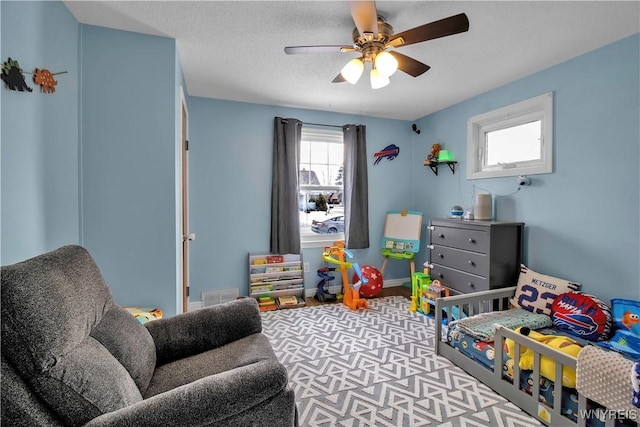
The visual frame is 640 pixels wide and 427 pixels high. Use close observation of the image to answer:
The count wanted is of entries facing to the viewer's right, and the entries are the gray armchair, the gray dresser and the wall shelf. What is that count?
1

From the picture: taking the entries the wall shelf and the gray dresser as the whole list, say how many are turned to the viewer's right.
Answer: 0

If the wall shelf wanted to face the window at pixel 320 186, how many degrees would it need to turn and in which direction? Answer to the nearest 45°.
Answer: approximately 45° to its right

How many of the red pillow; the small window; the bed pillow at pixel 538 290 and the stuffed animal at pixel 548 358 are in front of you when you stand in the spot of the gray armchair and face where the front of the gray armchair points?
4

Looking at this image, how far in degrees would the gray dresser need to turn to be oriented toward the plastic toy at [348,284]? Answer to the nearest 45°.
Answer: approximately 45° to its right

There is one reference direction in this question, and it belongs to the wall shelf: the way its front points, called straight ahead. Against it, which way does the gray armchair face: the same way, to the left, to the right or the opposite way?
the opposite way

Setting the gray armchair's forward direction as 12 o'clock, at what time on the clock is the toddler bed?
The toddler bed is roughly at 12 o'clock from the gray armchair.

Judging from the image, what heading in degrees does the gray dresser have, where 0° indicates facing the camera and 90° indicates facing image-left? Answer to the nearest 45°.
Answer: approximately 45°

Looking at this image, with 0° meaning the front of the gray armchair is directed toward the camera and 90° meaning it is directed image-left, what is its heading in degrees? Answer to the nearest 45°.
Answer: approximately 270°

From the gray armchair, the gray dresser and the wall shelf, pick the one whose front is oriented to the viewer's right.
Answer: the gray armchair

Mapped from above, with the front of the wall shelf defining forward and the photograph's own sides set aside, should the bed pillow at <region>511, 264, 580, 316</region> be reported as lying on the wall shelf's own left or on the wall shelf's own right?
on the wall shelf's own left

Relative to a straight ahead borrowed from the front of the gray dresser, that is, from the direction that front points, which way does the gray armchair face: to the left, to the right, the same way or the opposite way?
the opposite way

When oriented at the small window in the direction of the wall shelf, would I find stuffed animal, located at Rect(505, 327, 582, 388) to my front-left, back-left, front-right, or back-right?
back-left

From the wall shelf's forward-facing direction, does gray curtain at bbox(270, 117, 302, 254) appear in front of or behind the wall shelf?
in front
